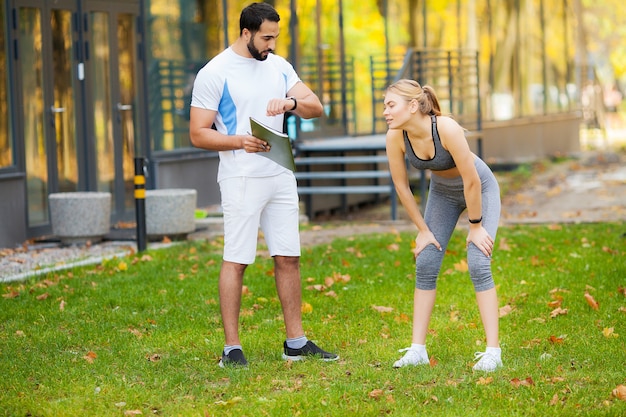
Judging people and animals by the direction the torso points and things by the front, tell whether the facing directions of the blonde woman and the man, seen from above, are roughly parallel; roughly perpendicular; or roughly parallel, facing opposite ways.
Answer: roughly perpendicular

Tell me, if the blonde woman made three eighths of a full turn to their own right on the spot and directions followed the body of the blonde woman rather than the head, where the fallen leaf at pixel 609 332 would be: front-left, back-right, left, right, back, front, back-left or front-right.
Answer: front-right

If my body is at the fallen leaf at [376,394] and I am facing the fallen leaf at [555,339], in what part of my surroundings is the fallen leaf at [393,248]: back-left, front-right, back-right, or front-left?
front-left

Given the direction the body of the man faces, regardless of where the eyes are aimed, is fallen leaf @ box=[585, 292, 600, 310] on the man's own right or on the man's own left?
on the man's own left

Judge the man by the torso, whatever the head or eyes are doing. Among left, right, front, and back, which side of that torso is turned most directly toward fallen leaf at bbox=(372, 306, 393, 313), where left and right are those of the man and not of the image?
left

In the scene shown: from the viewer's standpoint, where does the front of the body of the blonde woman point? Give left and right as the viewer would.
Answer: facing the viewer and to the left of the viewer

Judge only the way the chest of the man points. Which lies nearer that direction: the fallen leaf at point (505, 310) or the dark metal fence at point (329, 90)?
the fallen leaf

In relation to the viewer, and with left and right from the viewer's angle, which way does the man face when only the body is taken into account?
facing the viewer and to the right of the viewer

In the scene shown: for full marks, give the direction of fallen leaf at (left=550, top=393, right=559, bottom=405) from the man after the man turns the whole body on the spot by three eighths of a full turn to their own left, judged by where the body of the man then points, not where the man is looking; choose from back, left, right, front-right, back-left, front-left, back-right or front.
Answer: back-right

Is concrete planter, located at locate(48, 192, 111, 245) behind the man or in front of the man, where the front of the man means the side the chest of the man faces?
behind

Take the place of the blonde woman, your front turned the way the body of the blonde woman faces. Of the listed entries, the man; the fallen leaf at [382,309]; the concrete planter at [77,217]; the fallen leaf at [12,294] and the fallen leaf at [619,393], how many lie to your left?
1

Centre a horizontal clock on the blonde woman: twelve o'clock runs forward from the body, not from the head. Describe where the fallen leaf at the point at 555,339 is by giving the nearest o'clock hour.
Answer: The fallen leaf is roughly at 6 o'clock from the blonde woman.

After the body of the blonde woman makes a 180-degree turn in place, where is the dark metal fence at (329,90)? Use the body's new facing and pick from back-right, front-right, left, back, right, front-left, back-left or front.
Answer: front-left

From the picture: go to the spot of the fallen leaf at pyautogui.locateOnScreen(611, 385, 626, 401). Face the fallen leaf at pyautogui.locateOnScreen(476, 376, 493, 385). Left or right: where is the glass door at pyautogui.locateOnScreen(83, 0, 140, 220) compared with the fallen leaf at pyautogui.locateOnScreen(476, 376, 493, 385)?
right

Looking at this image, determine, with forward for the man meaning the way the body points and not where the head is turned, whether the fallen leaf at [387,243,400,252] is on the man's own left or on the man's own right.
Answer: on the man's own left

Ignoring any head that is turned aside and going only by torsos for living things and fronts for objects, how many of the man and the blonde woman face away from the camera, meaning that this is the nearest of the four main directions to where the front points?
0
